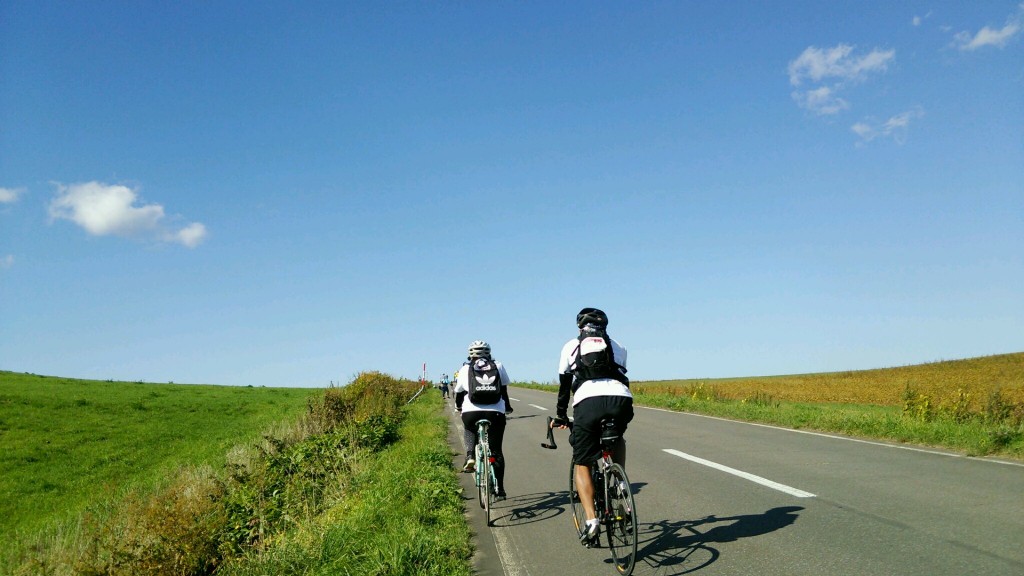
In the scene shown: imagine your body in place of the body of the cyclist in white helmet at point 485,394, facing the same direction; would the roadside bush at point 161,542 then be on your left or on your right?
on your left

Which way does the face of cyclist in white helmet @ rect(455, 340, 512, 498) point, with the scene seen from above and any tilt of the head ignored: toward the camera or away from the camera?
away from the camera

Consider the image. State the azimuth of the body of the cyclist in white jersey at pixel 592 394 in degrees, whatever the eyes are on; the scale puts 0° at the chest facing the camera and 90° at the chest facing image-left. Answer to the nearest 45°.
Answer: approximately 180°

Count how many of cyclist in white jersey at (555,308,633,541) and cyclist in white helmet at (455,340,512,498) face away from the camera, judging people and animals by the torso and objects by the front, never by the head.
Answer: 2

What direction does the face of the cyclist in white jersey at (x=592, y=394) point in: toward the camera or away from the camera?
away from the camera

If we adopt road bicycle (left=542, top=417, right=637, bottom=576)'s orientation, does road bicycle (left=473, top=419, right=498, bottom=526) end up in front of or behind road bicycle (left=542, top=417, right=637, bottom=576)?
in front

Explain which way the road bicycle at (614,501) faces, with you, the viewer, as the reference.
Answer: facing away from the viewer and to the left of the viewer

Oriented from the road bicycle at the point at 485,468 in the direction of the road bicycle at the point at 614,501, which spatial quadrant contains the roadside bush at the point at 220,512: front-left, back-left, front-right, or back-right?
back-right

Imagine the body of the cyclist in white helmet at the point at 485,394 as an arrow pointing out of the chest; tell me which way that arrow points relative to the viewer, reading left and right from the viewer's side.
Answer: facing away from the viewer

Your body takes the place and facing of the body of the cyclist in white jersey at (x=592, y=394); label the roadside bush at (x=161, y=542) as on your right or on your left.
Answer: on your left

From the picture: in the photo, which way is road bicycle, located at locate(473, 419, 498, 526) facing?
away from the camera
